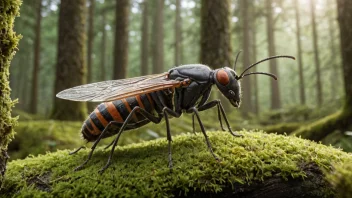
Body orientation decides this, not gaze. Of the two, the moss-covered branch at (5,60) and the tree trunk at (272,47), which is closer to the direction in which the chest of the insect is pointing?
the tree trunk

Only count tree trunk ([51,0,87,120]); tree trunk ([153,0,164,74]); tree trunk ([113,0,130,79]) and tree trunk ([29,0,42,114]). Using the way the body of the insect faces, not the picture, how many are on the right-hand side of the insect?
0

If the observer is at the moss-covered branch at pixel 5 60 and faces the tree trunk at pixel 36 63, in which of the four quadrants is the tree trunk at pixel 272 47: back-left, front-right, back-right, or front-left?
front-right

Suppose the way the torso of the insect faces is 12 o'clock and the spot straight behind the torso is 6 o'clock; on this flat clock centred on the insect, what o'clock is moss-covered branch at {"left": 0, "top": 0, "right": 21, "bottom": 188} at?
The moss-covered branch is roughly at 5 o'clock from the insect.

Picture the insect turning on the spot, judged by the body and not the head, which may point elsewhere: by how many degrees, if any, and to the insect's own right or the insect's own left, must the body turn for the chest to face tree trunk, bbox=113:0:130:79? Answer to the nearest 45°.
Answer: approximately 90° to the insect's own left

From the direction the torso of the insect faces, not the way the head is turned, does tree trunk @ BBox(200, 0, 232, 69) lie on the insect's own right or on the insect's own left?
on the insect's own left

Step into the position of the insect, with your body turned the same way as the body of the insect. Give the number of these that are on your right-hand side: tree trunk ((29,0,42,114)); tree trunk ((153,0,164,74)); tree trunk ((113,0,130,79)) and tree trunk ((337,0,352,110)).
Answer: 0

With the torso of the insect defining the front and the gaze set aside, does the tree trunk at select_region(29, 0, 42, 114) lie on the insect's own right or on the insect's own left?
on the insect's own left

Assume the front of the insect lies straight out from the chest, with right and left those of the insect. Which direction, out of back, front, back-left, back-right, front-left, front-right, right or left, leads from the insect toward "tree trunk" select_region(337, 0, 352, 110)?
front-left

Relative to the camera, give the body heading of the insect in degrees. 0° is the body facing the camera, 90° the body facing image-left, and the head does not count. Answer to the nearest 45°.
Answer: approximately 270°

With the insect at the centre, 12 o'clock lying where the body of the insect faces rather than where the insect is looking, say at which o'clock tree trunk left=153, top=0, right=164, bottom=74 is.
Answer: The tree trunk is roughly at 9 o'clock from the insect.
